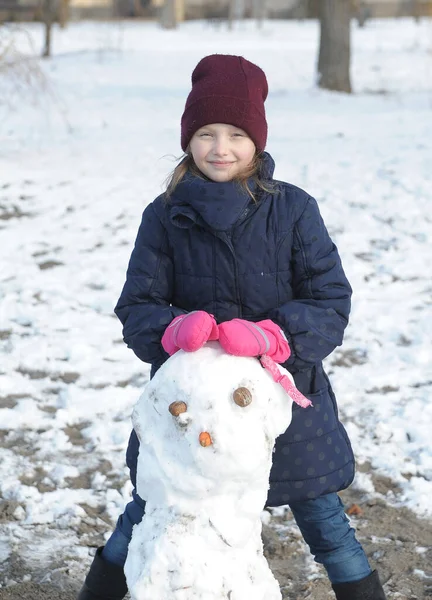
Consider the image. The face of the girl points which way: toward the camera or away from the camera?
toward the camera

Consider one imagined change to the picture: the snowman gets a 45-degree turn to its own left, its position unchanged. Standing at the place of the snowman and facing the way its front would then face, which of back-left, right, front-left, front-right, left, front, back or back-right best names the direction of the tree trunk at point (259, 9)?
back-left

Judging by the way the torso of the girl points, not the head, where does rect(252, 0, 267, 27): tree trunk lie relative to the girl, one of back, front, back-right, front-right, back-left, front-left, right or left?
back

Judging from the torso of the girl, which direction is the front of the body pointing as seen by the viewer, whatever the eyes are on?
toward the camera

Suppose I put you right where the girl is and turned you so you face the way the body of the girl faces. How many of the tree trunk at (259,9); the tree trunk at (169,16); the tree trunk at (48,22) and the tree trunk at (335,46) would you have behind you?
4

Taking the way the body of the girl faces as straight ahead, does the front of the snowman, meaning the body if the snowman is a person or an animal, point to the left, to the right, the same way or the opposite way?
the same way

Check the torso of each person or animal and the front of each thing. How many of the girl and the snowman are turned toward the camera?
2

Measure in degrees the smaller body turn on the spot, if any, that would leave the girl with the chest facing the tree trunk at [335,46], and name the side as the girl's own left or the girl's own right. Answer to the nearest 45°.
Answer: approximately 180°

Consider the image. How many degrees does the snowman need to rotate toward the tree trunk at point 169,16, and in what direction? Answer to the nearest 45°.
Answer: approximately 180°

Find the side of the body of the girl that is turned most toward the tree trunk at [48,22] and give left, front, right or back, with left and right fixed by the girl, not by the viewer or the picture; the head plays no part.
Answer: back

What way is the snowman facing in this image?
toward the camera

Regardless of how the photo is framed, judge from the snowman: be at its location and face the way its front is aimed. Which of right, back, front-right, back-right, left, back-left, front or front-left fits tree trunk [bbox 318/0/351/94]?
back

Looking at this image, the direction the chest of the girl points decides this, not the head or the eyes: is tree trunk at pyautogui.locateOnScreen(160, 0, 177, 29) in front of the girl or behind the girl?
behind
